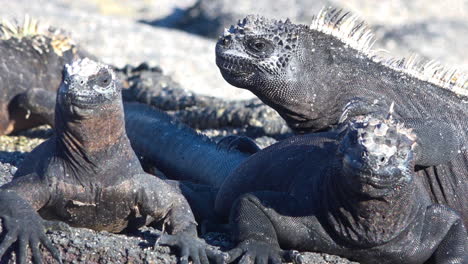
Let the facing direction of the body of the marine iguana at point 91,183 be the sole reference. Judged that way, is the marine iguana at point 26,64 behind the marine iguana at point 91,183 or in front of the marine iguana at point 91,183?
behind

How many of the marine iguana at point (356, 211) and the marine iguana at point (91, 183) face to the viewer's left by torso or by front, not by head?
0

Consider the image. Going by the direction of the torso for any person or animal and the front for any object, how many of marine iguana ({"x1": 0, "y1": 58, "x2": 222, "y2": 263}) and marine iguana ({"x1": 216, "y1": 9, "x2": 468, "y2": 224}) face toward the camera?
1

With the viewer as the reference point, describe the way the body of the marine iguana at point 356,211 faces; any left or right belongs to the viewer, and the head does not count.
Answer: facing the viewer and to the right of the viewer

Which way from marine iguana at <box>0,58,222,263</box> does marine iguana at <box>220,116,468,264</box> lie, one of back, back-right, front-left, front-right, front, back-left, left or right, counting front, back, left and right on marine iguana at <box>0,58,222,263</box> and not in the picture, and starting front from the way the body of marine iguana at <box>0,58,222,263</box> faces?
left

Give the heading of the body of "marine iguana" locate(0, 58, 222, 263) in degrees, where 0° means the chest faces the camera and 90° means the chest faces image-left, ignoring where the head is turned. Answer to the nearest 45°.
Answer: approximately 0°

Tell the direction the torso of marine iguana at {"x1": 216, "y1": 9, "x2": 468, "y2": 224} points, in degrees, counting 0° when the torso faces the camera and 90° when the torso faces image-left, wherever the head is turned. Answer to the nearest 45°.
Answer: approximately 90°

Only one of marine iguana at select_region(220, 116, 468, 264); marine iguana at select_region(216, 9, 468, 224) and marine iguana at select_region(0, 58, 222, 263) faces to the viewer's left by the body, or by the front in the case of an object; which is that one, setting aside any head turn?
marine iguana at select_region(216, 9, 468, 224)

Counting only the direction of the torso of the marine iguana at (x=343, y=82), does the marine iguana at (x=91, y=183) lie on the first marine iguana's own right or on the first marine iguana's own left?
on the first marine iguana's own left

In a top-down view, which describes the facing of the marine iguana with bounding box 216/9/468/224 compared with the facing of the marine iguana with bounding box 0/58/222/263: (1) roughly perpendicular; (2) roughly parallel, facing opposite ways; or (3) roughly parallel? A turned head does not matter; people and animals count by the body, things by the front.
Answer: roughly perpendicular
